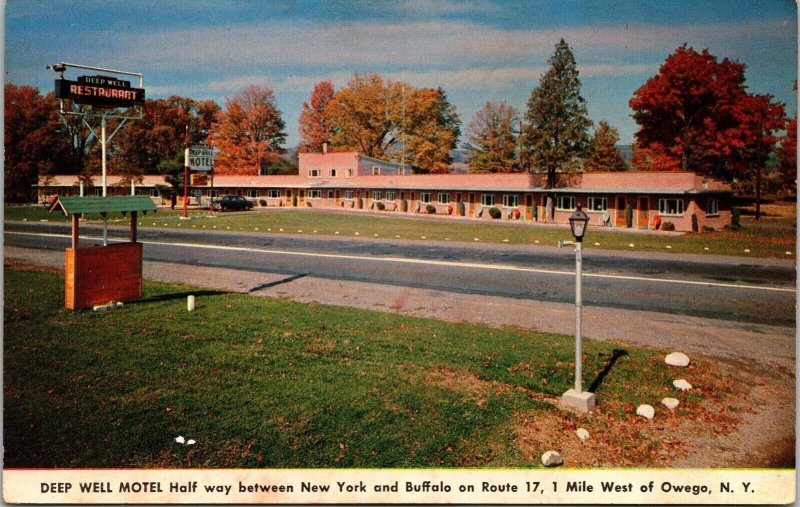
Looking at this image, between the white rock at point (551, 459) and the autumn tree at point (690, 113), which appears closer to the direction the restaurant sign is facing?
the white rock

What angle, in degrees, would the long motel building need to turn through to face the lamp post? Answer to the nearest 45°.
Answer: approximately 45° to its left

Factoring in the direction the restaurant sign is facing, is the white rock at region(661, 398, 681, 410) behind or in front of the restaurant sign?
in front

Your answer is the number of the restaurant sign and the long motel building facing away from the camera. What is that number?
0

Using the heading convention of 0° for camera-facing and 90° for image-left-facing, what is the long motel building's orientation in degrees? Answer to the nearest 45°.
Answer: approximately 45°

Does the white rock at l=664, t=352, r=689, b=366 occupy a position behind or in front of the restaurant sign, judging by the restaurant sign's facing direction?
in front

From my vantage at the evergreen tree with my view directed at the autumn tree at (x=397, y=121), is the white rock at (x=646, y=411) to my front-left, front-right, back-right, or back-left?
back-left

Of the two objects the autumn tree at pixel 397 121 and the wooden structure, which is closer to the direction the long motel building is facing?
the wooden structure

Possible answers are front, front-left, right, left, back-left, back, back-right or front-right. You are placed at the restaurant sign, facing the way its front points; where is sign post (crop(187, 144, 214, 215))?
back-left

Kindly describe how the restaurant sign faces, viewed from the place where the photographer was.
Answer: facing the viewer and to the right of the viewer
